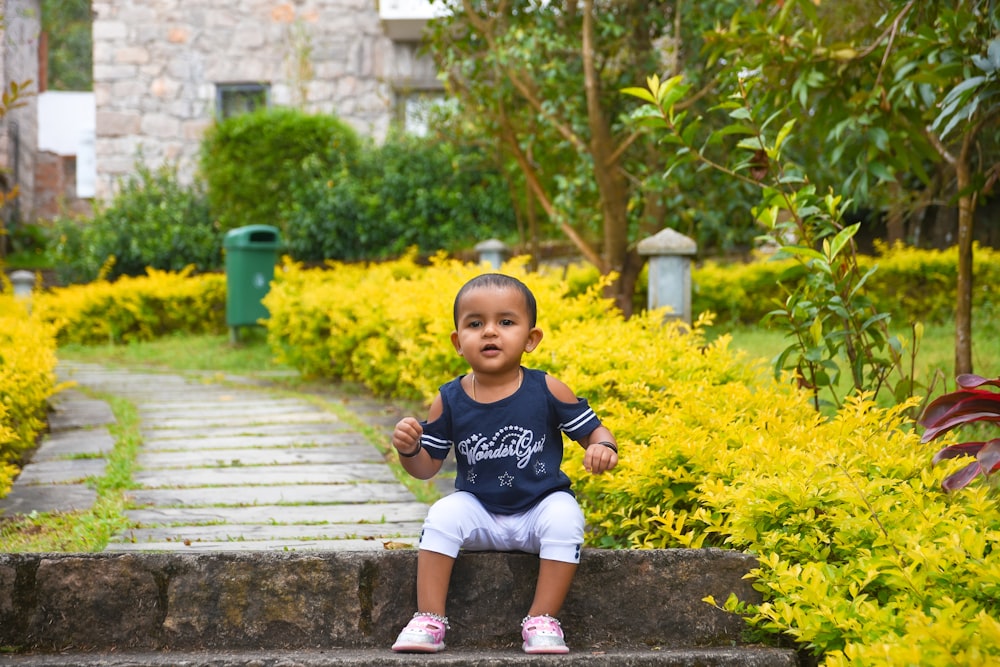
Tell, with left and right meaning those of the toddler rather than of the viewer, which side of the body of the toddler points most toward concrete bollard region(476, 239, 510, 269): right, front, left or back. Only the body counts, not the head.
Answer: back

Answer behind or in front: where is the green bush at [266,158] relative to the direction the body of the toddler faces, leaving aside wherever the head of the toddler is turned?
behind

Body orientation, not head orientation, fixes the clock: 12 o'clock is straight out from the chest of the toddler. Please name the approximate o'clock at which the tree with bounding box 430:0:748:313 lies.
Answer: The tree is roughly at 6 o'clock from the toddler.

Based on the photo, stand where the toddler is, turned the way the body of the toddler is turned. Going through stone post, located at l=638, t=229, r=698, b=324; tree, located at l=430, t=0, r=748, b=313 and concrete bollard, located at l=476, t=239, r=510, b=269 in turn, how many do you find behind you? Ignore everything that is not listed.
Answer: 3

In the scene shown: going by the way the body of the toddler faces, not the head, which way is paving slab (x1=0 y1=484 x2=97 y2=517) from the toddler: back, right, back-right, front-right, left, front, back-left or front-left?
back-right

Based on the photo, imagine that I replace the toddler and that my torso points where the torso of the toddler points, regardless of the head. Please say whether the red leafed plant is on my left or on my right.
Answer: on my left

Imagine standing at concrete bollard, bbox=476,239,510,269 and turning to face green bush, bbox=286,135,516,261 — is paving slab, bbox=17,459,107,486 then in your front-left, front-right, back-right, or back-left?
back-left

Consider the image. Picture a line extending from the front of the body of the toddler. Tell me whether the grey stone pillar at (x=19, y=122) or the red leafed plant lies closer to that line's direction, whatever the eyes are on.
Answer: the red leafed plant

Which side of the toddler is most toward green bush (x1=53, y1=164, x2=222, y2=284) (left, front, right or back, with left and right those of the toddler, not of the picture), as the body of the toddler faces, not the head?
back

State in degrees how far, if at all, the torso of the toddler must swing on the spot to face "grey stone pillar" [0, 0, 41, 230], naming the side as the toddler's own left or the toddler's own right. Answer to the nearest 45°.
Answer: approximately 135° to the toddler's own right

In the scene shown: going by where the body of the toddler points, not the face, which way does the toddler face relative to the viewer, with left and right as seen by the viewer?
facing the viewer

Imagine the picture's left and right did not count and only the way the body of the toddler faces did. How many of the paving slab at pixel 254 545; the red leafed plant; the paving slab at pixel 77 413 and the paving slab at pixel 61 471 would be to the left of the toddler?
1
